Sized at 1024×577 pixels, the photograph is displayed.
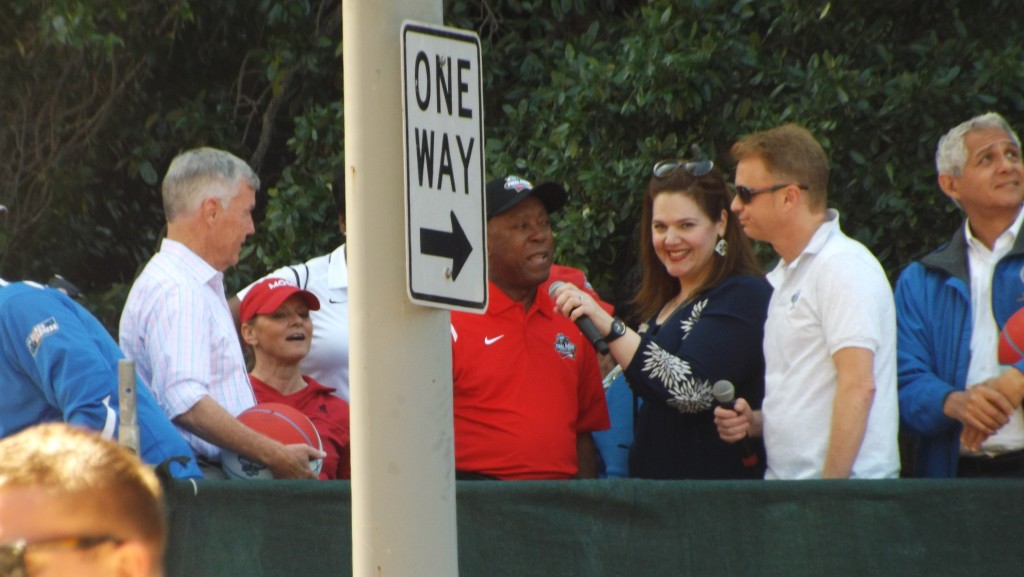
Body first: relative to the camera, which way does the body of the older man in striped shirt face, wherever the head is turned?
to the viewer's right

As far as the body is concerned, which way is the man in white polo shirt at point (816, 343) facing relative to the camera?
to the viewer's left

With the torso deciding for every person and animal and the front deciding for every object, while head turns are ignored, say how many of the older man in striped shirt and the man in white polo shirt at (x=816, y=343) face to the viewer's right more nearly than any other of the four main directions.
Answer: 1

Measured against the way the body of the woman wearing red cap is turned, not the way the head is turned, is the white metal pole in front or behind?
in front

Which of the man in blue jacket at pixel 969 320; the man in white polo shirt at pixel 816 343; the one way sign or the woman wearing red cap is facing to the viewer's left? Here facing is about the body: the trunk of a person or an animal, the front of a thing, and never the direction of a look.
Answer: the man in white polo shirt

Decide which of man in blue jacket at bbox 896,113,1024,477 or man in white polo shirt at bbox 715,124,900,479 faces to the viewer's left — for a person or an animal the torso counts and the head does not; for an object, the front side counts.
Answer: the man in white polo shirt

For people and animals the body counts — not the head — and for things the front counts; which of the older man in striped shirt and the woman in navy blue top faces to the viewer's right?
the older man in striped shirt

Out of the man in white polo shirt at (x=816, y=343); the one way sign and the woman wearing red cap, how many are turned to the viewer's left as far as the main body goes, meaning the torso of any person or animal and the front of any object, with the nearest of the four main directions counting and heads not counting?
1

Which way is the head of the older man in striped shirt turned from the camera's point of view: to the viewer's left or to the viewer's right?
to the viewer's right
